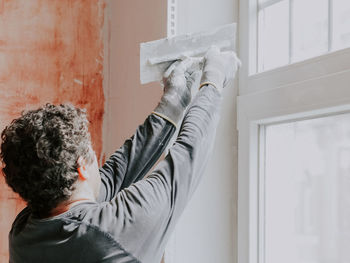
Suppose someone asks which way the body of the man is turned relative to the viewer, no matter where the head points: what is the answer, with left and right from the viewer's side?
facing away from the viewer and to the right of the viewer

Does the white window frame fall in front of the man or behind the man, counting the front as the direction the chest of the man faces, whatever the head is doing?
in front

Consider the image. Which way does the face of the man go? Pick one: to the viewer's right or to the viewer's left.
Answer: to the viewer's right
